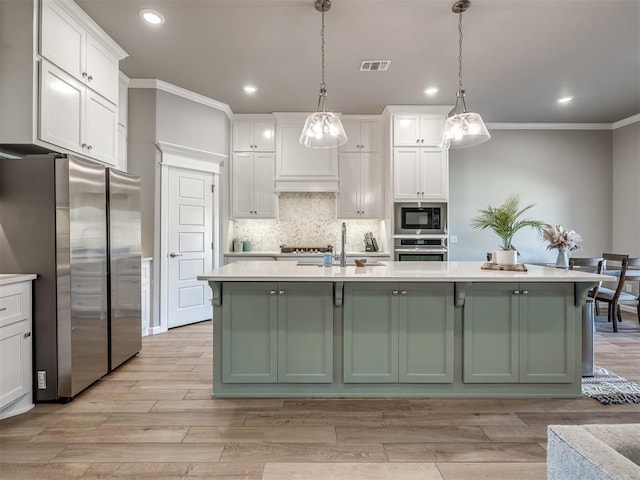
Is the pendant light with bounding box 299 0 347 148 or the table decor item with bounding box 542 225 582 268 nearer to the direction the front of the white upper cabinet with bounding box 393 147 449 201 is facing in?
the pendant light

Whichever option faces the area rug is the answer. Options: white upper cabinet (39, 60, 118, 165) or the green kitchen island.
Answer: the white upper cabinet

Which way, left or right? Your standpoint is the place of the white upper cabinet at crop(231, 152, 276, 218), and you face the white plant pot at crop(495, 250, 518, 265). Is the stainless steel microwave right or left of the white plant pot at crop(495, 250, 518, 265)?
left

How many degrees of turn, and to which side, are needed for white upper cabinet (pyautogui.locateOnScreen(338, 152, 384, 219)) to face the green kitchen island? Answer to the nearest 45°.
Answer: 0° — it already faces it

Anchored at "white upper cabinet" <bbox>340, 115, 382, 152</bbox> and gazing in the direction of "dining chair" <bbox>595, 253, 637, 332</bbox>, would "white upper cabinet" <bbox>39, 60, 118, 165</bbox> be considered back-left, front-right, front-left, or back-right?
back-right

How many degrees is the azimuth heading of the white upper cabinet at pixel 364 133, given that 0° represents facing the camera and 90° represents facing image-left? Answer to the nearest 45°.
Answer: approximately 0°

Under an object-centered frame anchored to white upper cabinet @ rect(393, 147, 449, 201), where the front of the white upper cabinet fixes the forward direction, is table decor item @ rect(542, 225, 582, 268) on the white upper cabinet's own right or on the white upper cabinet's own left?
on the white upper cabinet's own left

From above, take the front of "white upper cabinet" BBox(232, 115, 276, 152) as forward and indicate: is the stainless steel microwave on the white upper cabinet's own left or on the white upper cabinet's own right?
on the white upper cabinet's own left

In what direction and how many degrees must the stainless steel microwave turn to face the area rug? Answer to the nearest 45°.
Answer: approximately 45° to its left

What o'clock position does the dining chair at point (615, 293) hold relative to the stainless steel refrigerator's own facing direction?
The dining chair is roughly at 11 o'clock from the stainless steel refrigerator.

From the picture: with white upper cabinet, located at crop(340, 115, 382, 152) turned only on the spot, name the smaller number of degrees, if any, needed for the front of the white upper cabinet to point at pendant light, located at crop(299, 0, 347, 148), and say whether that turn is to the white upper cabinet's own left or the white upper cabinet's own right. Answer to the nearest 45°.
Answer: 0° — it already faces it

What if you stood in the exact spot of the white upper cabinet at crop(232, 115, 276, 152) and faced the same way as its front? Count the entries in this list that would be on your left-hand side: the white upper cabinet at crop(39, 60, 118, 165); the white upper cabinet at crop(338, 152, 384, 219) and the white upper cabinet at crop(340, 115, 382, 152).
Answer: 2
